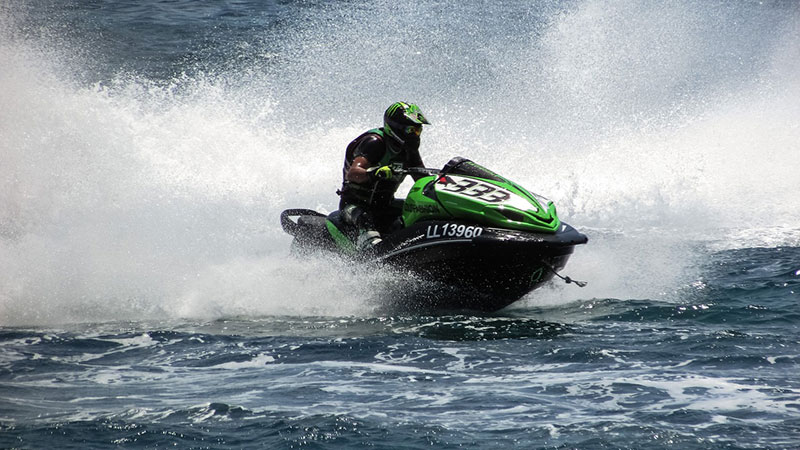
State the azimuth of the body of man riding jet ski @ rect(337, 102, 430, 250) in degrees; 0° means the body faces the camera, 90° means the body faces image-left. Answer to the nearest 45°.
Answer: approximately 315°

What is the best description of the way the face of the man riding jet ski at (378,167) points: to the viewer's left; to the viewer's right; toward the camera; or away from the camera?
to the viewer's right

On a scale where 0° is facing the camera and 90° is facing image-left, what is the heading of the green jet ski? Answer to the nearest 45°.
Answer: approximately 315°
